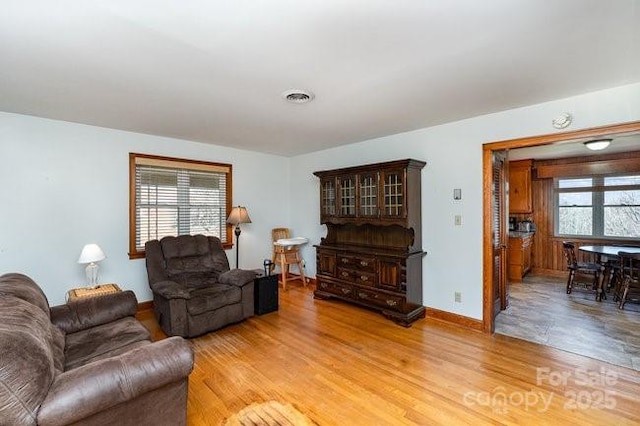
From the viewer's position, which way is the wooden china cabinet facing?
facing the viewer and to the left of the viewer

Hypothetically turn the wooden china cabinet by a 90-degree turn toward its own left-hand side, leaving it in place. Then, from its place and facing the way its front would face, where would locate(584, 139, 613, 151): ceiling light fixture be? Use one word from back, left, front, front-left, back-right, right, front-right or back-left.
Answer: front-left

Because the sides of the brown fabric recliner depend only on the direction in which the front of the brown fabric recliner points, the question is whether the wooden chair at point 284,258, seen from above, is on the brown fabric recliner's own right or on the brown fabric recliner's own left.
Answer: on the brown fabric recliner's own left

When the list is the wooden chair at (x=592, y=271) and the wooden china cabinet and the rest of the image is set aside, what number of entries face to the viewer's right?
1

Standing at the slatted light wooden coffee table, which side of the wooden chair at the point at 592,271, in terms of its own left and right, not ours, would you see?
right

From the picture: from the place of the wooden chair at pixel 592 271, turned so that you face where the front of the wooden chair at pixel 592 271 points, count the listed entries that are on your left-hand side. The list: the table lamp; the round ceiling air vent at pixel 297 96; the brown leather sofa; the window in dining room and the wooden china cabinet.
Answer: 1

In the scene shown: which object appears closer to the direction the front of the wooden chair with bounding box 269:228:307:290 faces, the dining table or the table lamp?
the dining table

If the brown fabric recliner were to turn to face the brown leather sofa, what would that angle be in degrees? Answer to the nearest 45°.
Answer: approximately 45° to its right

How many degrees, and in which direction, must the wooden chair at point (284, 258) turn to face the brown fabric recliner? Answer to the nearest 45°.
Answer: approximately 90° to its right

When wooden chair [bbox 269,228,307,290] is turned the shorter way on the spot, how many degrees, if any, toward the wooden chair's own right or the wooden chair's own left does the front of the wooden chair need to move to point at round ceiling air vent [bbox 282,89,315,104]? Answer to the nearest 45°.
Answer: approximately 45° to the wooden chair's own right

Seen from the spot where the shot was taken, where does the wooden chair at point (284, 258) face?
facing the viewer and to the right of the viewer

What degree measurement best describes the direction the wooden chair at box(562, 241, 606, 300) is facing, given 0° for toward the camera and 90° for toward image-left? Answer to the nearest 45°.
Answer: approximately 270°

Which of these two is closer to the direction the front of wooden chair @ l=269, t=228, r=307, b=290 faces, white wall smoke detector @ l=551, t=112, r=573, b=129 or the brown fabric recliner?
the white wall smoke detector

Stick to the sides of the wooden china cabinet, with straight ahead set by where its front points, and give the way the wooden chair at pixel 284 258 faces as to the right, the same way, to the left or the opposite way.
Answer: to the left

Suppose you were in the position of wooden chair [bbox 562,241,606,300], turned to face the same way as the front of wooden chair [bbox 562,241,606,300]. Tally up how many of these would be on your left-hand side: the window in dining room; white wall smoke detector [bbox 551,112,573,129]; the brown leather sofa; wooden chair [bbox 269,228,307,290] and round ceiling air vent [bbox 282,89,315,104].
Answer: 1
